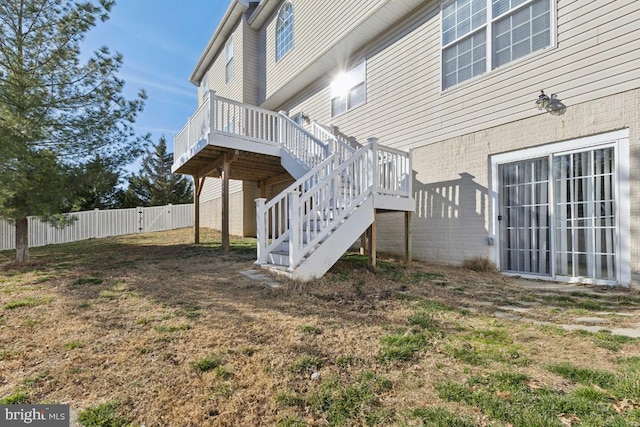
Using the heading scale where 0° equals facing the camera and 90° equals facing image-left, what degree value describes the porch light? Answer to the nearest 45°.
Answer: approximately 45°

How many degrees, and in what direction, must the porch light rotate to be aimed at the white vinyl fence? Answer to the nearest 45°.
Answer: approximately 45° to its right
